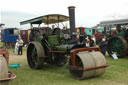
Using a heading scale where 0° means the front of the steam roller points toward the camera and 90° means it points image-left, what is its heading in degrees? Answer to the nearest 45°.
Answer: approximately 315°
